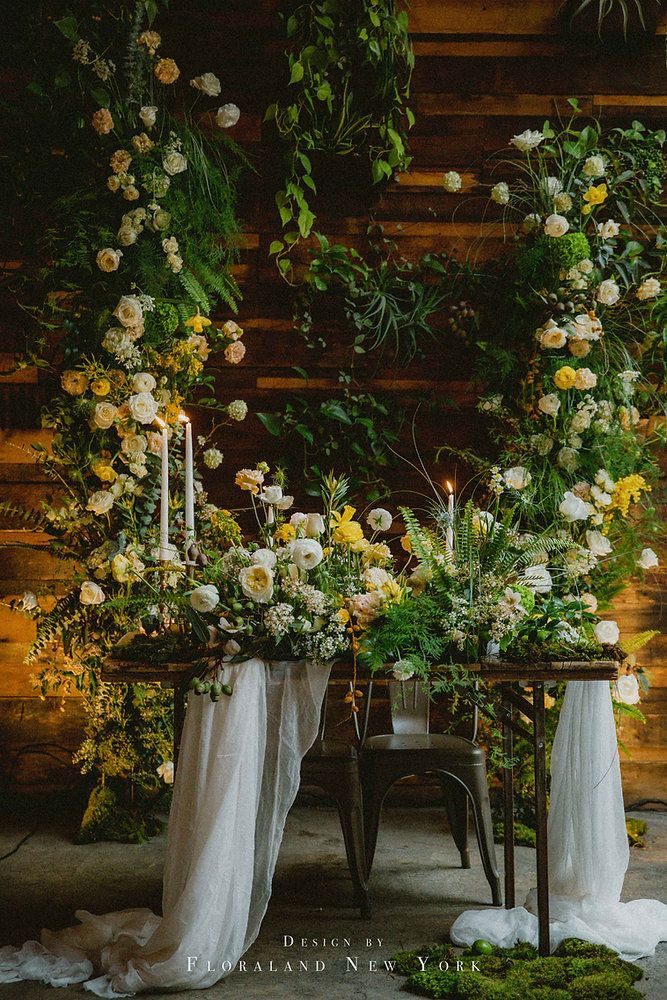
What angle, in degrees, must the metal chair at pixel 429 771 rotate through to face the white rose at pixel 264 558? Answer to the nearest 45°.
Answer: approximately 45° to its right

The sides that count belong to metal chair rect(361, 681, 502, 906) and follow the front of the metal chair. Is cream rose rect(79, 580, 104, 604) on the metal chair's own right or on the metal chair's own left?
on the metal chair's own right

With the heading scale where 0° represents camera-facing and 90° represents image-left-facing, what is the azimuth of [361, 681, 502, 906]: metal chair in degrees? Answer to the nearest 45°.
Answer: approximately 0°
